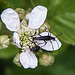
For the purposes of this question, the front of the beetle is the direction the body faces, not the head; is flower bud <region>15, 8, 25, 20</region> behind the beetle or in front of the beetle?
behind

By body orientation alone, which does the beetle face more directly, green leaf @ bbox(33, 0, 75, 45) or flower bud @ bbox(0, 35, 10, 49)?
the green leaf

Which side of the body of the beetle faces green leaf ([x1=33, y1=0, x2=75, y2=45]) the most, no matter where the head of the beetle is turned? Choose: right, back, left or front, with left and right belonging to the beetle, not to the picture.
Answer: left

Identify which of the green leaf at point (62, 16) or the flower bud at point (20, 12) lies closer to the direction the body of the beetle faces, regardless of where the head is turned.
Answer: the green leaf

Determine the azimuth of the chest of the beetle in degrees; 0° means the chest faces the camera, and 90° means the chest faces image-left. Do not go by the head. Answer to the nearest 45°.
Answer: approximately 270°

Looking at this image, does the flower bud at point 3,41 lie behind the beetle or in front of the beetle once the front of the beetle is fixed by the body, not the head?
behind
